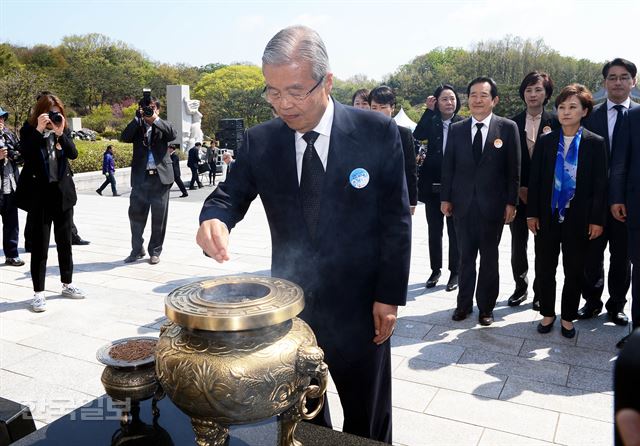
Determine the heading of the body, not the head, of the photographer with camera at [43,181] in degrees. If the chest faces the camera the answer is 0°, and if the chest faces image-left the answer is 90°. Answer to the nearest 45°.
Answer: approximately 315°

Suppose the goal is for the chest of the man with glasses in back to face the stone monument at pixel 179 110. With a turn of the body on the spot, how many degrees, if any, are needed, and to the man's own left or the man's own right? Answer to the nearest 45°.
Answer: approximately 135° to the man's own right

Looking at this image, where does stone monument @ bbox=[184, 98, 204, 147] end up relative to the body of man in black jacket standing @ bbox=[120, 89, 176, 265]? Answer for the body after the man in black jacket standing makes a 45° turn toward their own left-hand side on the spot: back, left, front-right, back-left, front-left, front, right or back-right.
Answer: back-left

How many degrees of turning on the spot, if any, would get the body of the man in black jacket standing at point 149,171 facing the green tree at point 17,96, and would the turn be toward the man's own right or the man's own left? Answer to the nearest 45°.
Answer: approximately 180°

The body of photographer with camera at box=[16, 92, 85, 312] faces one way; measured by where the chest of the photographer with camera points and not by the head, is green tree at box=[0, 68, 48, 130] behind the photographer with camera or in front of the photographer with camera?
behind

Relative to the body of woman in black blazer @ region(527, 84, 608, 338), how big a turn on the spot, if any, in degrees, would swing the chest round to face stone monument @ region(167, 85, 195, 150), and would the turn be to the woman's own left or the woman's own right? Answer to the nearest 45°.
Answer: approximately 135° to the woman's own right

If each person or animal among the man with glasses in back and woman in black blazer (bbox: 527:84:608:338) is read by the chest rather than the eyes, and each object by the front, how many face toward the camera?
2

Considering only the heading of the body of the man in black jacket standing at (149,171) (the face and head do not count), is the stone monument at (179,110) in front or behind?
behind

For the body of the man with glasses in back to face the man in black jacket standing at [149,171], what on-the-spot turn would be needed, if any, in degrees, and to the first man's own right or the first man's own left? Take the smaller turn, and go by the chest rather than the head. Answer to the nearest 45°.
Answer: approximately 90° to the first man's own right
